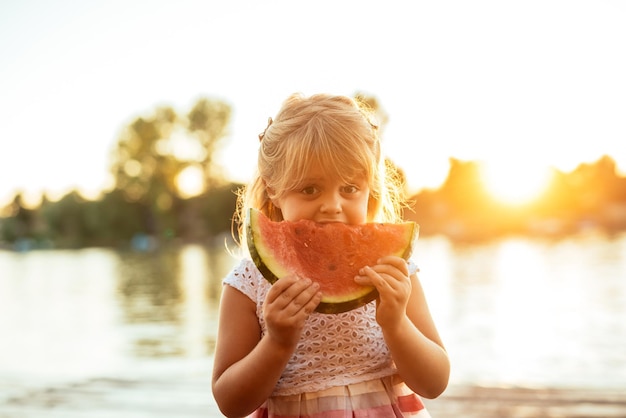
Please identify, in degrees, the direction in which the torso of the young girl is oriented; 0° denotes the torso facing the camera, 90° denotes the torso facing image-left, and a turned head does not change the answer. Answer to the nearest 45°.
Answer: approximately 0°
